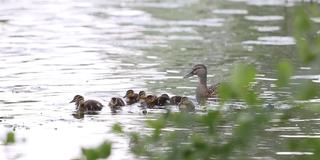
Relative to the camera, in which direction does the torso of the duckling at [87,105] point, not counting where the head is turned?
to the viewer's left

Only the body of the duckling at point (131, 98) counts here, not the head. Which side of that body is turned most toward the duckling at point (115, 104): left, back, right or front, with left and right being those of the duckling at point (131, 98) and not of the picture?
front

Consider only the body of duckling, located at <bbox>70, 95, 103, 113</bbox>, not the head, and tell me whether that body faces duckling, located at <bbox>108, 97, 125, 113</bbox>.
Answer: no

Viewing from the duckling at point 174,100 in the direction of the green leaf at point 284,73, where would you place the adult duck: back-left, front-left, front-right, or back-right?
back-left

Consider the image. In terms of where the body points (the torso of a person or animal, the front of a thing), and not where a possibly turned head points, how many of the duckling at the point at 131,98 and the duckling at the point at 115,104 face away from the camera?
0

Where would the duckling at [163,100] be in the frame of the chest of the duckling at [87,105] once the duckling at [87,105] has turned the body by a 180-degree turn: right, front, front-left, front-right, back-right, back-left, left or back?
front

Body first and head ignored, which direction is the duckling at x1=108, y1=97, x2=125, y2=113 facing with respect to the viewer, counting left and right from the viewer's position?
facing the viewer and to the left of the viewer

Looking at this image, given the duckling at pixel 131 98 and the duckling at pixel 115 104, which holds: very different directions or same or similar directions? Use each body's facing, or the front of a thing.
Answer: same or similar directions

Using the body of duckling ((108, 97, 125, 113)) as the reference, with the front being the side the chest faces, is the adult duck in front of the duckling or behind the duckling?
behind

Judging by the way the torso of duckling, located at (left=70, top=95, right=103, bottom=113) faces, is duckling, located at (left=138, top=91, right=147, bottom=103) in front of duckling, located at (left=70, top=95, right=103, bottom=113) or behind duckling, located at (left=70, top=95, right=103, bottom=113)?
behind

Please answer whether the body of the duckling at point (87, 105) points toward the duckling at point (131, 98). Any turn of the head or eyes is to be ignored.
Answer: no
